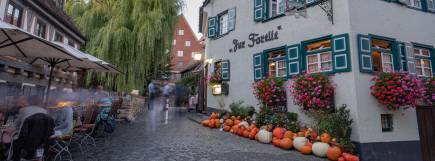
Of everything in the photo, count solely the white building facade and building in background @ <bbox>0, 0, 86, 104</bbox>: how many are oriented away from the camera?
0

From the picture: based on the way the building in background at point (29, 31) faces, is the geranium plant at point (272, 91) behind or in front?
in front

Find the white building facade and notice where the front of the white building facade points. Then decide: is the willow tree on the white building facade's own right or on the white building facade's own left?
on the white building facade's own right

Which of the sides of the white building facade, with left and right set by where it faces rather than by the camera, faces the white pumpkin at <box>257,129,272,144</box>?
front

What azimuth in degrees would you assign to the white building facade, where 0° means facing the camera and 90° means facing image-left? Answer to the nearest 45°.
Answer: approximately 45°

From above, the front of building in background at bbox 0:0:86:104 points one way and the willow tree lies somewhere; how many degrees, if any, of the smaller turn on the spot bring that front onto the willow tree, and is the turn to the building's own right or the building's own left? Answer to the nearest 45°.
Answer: approximately 90° to the building's own left

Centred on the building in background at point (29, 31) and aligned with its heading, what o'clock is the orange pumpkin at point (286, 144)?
The orange pumpkin is roughly at 12 o'clock from the building in background.

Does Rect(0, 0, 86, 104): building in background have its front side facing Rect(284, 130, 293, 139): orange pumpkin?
yes

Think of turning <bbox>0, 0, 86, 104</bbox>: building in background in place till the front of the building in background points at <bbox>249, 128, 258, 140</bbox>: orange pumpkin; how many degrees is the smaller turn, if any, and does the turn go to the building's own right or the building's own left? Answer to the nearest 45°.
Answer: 0° — it already faces it

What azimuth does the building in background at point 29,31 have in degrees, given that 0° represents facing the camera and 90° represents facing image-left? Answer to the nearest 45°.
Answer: approximately 315°

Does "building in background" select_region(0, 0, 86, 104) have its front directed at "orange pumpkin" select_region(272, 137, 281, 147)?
yes

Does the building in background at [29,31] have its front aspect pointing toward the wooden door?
yes
